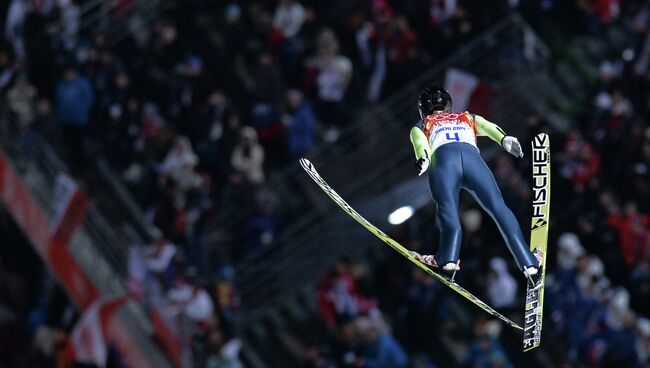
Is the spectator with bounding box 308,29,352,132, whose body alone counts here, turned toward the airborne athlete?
yes

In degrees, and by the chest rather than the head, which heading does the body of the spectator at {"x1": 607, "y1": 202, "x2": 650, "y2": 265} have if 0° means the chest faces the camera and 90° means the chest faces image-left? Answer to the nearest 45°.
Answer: approximately 0°

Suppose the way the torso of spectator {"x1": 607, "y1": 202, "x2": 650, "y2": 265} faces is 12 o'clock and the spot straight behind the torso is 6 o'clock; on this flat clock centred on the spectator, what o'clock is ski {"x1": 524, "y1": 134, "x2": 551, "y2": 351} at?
The ski is roughly at 12 o'clock from the spectator.

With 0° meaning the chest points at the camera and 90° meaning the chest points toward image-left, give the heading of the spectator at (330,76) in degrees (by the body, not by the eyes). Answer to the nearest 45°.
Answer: approximately 0°

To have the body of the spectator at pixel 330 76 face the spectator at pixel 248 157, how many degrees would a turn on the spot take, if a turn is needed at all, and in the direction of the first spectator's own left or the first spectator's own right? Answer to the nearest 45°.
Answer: approximately 45° to the first spectator's own right

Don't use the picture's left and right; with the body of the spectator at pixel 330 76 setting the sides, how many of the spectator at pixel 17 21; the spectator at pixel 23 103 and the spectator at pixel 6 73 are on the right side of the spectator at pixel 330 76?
3
